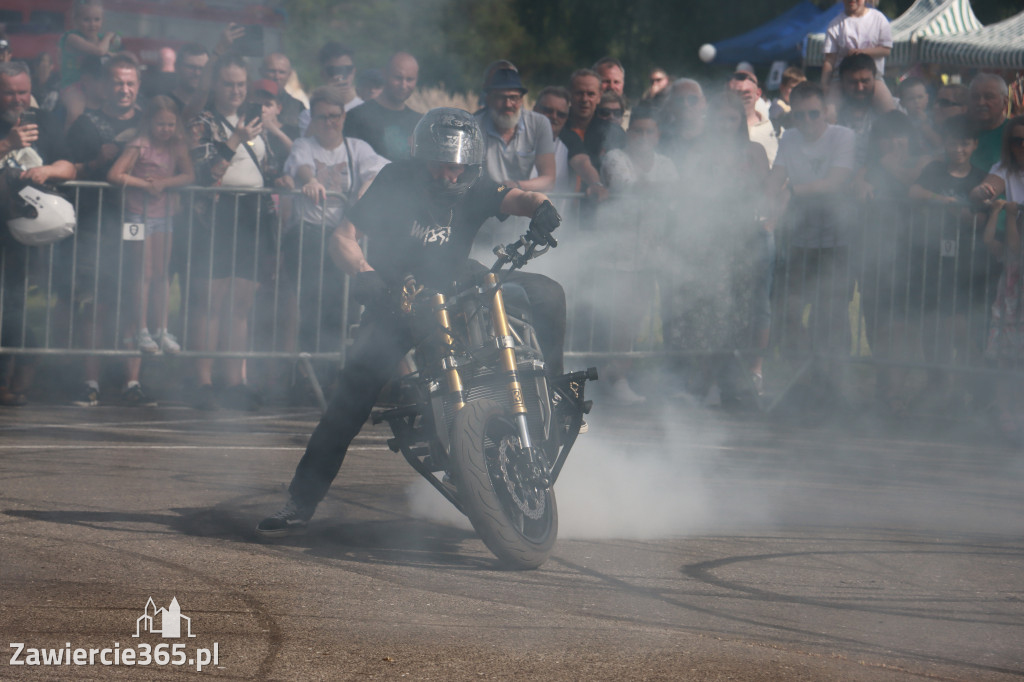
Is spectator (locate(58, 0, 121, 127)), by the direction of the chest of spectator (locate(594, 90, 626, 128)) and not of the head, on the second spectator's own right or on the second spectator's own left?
on the second spectator's own right

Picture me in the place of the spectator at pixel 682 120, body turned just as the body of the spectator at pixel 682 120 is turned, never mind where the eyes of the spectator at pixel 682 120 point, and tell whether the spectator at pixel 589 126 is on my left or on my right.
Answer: on my right

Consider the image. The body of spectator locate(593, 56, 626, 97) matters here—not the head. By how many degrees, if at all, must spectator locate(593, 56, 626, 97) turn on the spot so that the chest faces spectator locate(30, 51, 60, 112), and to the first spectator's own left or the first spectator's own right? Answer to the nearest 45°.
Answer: approximately 90° to the first spectator's own right

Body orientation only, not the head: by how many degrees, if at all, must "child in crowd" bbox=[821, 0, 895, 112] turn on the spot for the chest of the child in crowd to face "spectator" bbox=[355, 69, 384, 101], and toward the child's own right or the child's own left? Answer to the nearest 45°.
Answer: approximately 45° to the child's own right

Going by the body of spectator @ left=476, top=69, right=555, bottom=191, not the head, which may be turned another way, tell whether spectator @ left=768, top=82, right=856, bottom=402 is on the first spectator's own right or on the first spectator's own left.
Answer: on the first spectator's own left

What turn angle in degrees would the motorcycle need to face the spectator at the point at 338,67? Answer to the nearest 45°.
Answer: approximately 180°

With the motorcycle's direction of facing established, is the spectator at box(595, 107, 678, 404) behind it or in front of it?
behind

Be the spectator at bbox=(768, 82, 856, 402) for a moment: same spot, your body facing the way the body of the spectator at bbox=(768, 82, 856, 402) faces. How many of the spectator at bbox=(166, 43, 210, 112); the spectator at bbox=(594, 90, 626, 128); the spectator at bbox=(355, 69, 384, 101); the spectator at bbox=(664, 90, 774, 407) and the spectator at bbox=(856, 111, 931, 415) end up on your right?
4

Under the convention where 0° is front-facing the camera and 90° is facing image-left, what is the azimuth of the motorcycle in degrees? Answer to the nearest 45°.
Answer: approximately 0°

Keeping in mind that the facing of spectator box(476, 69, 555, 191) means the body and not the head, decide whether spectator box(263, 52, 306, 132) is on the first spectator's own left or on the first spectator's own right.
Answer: on the first spectator's own right

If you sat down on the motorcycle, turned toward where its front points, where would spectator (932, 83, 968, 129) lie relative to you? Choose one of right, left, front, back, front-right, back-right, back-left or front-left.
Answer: back-left
